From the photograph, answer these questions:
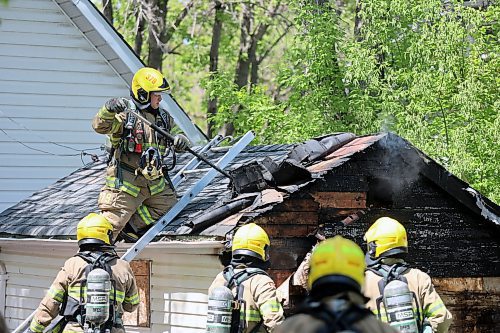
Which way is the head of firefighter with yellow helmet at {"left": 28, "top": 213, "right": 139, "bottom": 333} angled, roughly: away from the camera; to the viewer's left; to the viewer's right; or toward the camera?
away from the camera

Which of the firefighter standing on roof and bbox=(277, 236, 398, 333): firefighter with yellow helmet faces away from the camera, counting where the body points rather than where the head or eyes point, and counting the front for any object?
the firefighter with yellow helmet

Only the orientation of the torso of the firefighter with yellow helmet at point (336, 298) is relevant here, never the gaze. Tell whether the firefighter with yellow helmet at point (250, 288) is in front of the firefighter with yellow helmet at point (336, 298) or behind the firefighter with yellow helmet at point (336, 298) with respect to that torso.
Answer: in front

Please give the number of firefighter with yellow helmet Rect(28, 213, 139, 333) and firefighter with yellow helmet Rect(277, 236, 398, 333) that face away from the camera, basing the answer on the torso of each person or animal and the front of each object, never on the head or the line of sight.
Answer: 2

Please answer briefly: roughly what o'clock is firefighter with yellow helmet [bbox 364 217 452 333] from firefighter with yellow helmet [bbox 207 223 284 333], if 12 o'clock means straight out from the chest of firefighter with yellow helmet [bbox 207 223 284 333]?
firefighter with yellow helmet [bbox 364 217 452 333] is roughly at 2 o'clock from firefighter with yellow helmet [bbox 207 223 284 333].

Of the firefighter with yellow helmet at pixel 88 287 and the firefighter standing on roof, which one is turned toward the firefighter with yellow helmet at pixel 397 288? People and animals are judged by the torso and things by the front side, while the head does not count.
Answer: the firefighter standing on roof

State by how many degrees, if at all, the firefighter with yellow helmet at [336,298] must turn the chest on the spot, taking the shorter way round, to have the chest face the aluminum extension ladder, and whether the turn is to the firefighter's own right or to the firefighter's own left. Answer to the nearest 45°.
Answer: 0° — they already face it

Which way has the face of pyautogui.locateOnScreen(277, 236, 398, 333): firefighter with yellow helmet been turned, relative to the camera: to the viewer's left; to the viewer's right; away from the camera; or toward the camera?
away from the camera

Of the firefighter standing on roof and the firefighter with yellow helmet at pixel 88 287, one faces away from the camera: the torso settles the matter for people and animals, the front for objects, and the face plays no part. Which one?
the firefighter with yellow helmet

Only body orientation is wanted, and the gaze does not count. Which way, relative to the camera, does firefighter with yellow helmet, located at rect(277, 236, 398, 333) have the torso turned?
away from the camera

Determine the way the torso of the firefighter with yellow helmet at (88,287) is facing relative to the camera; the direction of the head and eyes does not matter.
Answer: away from the camera

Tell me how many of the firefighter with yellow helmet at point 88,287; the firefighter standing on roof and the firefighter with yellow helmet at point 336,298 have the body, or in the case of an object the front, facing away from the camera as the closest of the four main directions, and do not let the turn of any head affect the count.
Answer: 2

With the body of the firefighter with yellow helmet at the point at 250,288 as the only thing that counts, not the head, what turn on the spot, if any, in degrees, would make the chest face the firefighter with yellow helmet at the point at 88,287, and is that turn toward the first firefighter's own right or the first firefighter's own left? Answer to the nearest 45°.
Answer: approximately 135° to the first firefighter's own left

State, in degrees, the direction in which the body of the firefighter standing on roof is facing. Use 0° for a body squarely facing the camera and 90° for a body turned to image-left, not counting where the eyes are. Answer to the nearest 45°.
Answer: approximately 315°
